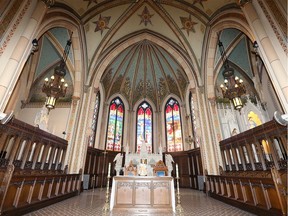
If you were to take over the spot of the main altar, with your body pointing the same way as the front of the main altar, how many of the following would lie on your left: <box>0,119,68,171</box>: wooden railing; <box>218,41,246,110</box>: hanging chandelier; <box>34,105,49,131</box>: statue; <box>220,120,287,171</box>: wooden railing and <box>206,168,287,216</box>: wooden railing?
3

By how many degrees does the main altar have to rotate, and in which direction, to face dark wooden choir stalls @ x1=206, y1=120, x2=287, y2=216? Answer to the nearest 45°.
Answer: approximately 90° to its left

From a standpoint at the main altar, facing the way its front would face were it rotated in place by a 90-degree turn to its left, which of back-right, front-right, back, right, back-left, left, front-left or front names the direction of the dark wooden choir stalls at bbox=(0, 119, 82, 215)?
back

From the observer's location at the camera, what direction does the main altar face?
facing the viewer

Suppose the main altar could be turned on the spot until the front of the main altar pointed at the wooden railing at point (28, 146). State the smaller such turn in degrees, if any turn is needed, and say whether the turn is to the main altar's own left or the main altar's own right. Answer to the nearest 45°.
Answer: approximately 90° to the main altar's own right

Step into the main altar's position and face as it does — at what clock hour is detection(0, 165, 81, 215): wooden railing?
The wooden railing is roughly at 3 o'clock from the main altar.

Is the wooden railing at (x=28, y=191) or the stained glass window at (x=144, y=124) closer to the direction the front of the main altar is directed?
the wooden railing

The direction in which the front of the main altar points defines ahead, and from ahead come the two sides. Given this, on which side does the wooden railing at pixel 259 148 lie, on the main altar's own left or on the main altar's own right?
on the main altar's own left

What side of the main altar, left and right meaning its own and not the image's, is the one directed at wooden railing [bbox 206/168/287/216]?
left

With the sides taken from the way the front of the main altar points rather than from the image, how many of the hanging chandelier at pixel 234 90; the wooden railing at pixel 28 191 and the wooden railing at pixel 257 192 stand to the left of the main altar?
2

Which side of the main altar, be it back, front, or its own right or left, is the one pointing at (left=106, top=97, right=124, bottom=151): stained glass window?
back

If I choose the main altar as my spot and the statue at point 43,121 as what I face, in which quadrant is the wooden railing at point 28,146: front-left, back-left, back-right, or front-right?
front-left

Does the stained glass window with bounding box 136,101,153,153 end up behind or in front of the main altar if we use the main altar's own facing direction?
behind
